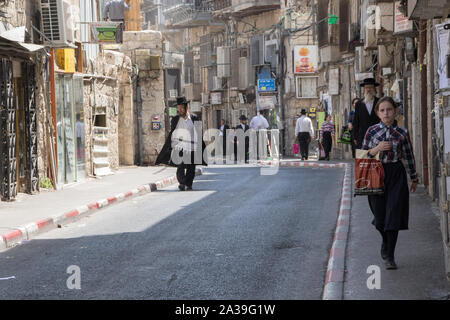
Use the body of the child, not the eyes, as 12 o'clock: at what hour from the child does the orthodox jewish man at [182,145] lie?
The orthodox jewish man is roughly at 5 o'clock from the child.

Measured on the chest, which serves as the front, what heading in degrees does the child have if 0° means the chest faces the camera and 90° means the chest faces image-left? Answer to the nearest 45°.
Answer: approximately 0°

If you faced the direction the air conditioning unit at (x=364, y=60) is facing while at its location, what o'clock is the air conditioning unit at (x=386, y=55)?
the air conditioning unit at (x=386, y=55) is roughly at 10 o'clock from the air conditioning unit at (x=364, y=60).

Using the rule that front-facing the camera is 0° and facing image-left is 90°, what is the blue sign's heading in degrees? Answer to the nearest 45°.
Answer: approximately 0°

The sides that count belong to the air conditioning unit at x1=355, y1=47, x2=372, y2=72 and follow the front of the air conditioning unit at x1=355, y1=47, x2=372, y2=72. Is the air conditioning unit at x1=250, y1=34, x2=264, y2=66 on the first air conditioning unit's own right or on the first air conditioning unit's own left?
on the first air conditioning unit's own right

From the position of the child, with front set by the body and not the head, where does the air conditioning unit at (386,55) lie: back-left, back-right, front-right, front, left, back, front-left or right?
back

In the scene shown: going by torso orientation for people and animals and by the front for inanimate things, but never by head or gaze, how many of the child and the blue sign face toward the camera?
2

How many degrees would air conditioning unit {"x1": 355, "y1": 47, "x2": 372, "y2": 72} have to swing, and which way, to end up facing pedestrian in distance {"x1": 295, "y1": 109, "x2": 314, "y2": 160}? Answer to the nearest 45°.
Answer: approximately 90° to its right

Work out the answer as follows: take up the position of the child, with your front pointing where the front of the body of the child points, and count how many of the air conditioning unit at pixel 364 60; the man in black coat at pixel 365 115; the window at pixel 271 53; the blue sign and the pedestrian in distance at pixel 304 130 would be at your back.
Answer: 5
